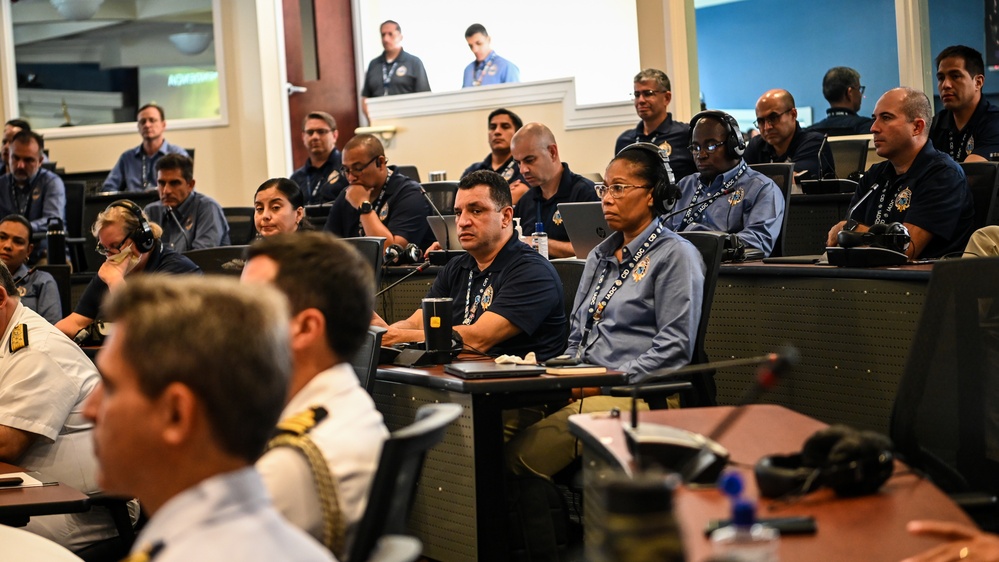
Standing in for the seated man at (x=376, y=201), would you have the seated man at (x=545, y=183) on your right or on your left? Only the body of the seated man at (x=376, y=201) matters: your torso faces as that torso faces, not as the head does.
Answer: on your left

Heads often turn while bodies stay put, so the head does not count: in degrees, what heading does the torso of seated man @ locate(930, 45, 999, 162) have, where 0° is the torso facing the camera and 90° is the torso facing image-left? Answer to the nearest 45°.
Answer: approximately 45°

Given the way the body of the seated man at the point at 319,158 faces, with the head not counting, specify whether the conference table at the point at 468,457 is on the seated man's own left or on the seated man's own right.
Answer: on the seated man's own left
